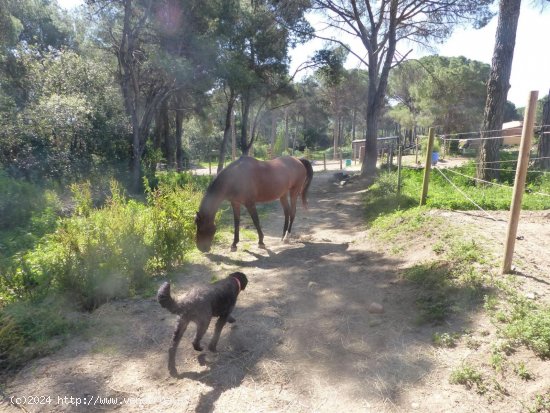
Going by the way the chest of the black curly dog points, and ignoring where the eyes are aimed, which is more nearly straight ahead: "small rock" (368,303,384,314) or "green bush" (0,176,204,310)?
the small rock

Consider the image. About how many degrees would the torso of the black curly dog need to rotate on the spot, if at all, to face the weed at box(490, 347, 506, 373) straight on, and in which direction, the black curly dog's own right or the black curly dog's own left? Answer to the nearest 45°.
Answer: approximately 45° to the black curly dog's own right

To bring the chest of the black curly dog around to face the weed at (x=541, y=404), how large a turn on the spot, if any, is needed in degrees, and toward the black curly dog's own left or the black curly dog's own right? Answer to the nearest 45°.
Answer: approximately 90° to the black curly dog's own right

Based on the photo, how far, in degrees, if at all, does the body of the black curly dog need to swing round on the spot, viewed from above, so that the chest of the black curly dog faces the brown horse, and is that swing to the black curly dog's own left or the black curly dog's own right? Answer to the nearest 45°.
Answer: approximately 45° to the black curly dog's own left

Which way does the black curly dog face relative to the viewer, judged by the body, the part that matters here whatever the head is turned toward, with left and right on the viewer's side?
facing away from the viewer and to the right of the viewer

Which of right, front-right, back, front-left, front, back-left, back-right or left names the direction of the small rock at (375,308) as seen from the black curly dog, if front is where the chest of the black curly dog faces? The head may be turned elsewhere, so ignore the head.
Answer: front-right

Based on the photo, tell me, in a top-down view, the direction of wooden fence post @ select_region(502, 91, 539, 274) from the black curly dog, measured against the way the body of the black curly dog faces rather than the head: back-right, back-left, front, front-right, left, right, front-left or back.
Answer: front-right

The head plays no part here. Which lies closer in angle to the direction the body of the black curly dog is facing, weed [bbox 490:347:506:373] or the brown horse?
the brown horse

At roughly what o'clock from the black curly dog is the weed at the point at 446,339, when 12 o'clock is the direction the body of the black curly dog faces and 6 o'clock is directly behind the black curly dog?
The weed is roughly at 2 o'clock from the black curly dog.

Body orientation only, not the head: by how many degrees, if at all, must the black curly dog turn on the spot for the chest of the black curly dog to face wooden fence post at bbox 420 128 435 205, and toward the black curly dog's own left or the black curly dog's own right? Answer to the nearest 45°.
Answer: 0° — it already faces it

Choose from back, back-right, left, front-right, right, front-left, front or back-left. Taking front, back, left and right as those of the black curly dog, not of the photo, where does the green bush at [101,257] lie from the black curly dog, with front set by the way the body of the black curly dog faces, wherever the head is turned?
left
